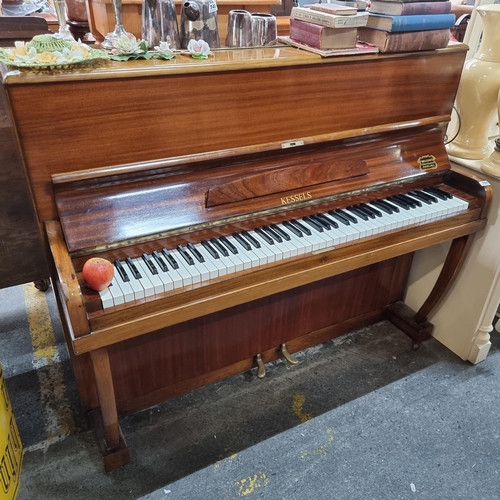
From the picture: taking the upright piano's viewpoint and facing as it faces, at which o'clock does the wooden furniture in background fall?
The wooden furniture in background is roughly at 5 o'clock from the upright piano.

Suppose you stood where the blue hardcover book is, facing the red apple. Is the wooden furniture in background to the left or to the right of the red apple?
right

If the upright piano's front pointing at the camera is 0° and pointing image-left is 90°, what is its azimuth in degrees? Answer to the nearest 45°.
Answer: approximately 315°
